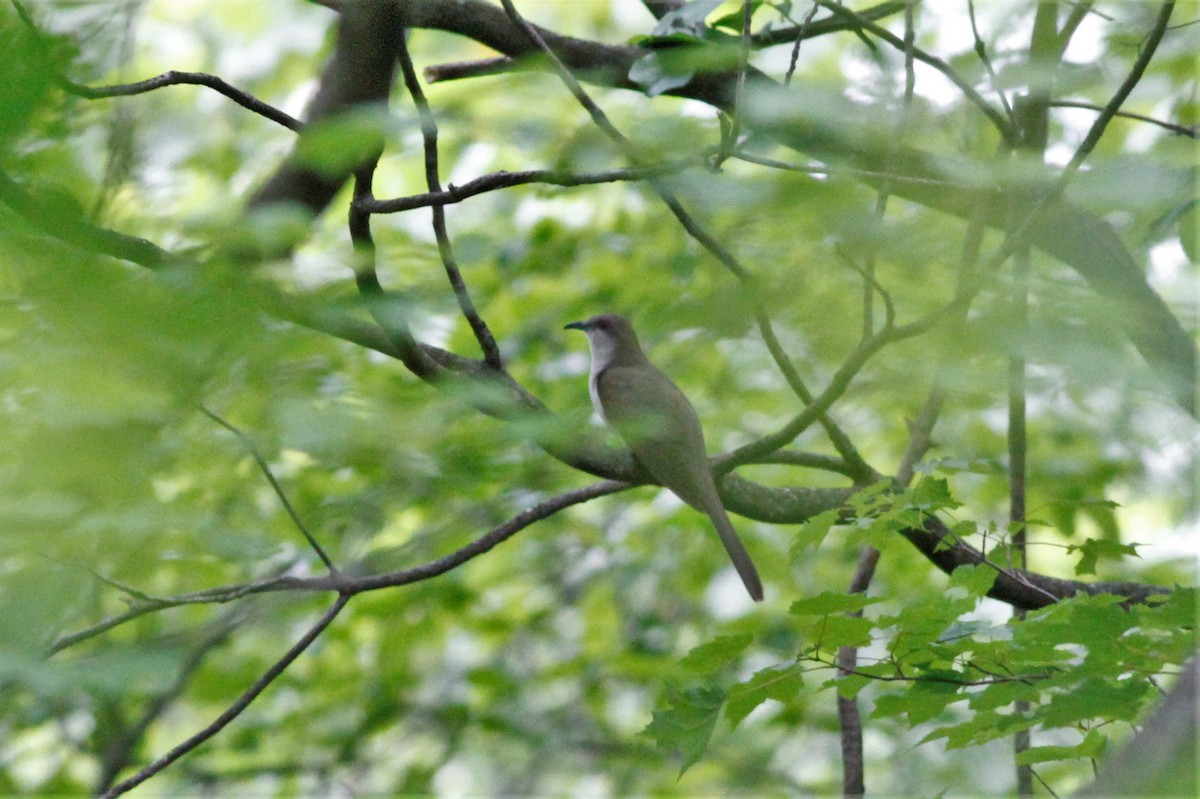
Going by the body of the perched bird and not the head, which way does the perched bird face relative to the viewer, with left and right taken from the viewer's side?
facing away from the viewer and to the left of the viewer
